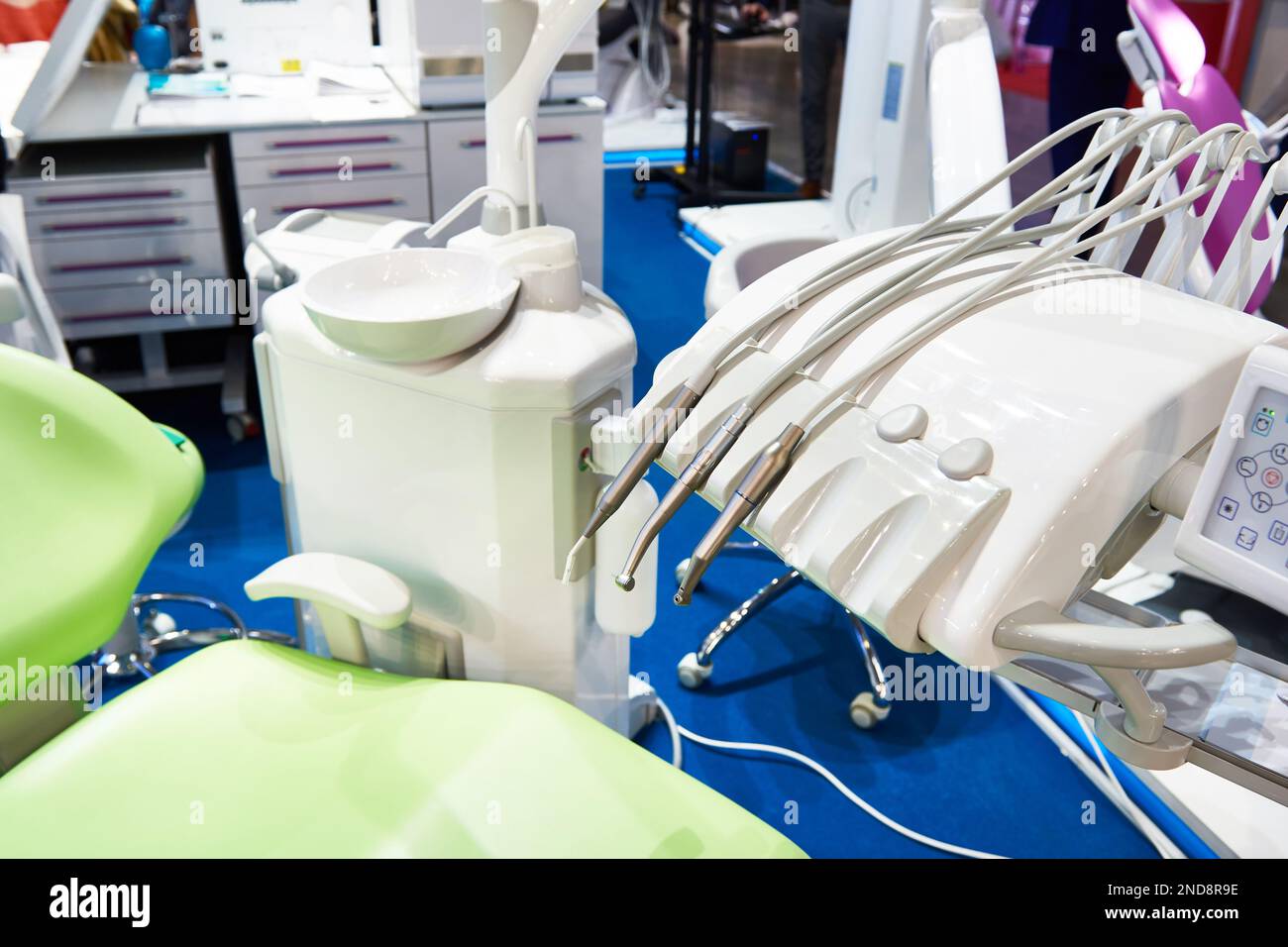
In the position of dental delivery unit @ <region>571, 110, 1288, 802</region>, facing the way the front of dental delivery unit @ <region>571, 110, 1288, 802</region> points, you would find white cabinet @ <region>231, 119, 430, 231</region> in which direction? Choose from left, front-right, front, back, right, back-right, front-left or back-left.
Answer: right

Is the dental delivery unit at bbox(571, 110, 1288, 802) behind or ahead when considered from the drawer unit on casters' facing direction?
ahead

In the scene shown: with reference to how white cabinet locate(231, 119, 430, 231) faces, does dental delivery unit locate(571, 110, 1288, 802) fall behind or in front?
in front

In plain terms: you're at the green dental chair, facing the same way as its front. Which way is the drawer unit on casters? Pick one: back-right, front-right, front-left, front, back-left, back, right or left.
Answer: back-left

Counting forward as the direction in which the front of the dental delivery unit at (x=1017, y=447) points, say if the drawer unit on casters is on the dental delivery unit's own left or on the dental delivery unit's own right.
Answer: on the dental delivery unit's own right

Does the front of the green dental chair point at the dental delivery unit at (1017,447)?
yes

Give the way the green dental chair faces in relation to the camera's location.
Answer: facing the viewer and to the right of the viewer

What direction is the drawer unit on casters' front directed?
toward the camera

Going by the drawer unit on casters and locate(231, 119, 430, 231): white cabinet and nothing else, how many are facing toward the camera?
2

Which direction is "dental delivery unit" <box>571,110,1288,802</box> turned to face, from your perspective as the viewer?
facing the viewer and to the left of the viewer

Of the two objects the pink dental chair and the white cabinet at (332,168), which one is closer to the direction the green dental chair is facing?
the pink dental chair
